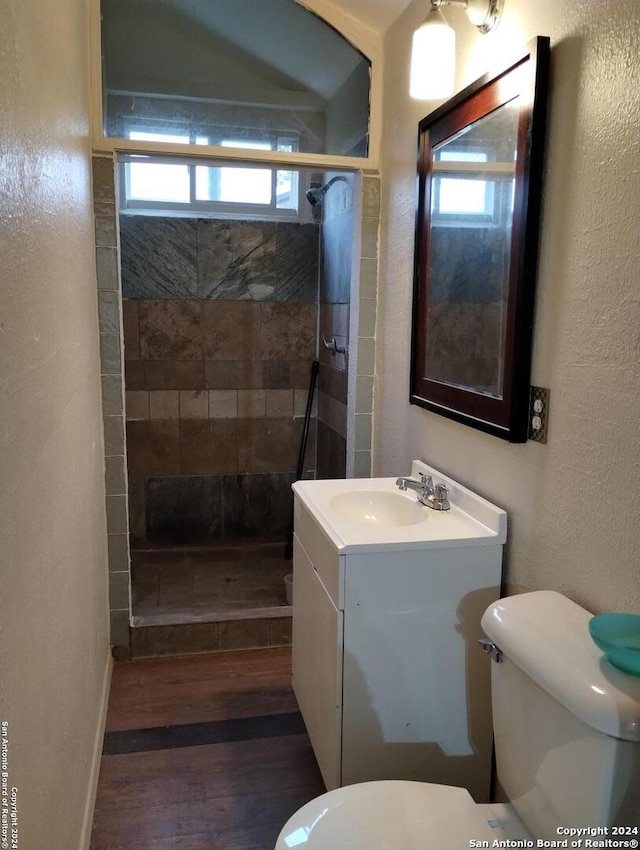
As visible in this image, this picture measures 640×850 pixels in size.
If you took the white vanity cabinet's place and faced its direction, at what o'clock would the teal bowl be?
The teal bowl is roughly at 8 o'clock from the white vanity cabinet.

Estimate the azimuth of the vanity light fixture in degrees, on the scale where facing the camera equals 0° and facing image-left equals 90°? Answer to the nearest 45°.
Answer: approximately 45°

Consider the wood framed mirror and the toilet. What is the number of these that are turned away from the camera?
0

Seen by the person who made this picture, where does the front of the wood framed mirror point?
facing the viewer and to the left of the viewer

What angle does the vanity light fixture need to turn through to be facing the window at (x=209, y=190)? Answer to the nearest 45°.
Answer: approximately 90° to its right

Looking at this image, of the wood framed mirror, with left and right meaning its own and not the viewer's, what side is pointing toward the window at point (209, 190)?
right

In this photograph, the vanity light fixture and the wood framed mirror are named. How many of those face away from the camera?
0

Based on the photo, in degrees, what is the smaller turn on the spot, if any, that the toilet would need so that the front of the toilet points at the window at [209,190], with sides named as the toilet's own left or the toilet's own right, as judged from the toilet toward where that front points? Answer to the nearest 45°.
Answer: approximately 90° to the toilet's own right

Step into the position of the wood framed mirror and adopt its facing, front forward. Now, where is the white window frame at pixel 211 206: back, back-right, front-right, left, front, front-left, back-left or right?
right

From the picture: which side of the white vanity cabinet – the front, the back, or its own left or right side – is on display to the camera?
left
